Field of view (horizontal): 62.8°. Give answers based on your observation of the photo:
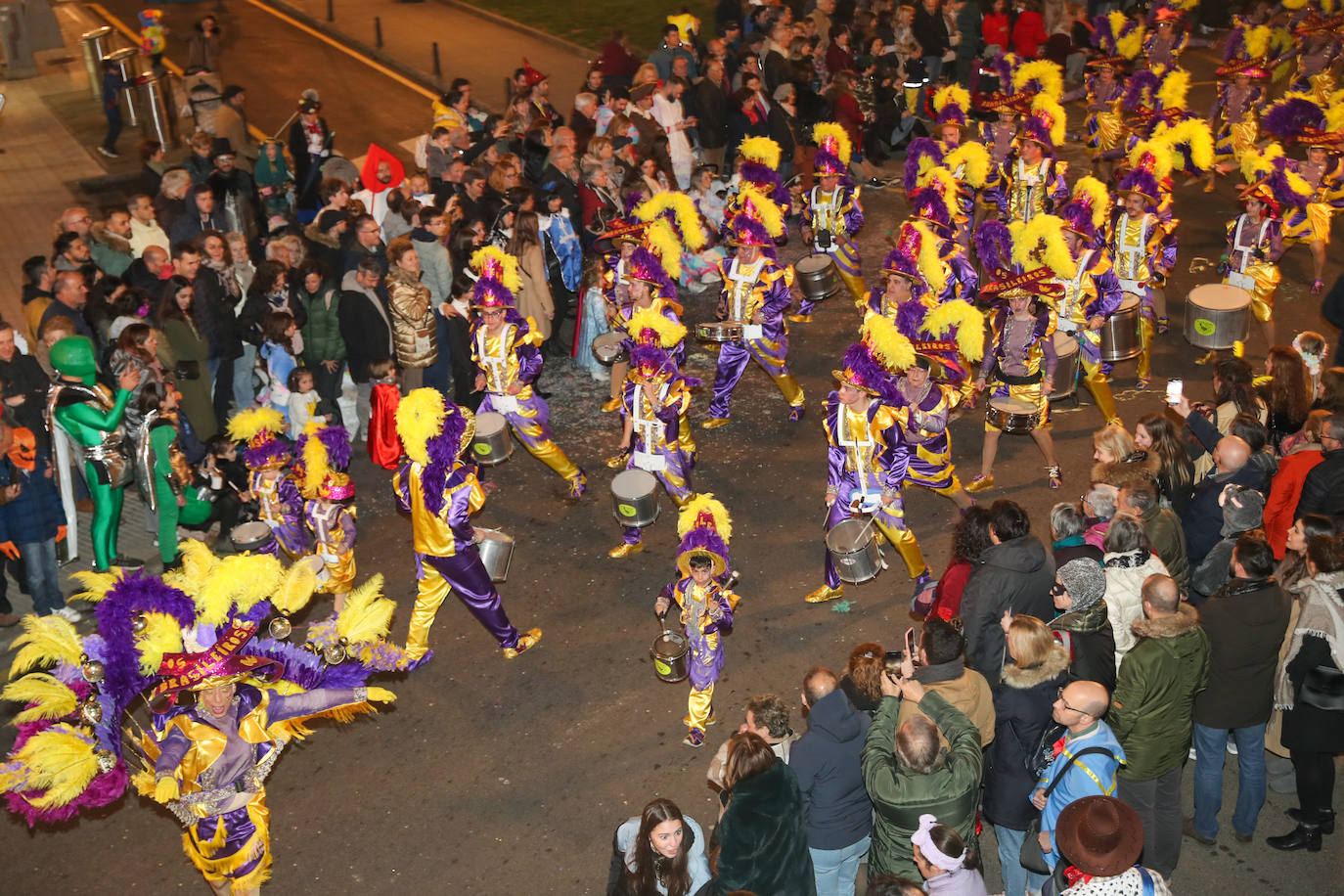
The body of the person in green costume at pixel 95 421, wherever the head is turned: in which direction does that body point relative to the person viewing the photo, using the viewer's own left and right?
facing to the right of the viewer

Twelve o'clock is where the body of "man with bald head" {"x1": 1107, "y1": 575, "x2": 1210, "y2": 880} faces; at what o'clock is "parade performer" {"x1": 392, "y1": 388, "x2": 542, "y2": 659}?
The parade performer is roughly at 10 o'clock from the man with bald head.

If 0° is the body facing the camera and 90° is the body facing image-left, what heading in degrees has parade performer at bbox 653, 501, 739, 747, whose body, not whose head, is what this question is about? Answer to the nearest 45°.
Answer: approximately 0°

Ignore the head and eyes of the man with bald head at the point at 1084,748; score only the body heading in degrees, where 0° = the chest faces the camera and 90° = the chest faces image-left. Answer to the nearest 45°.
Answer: approximately 90°

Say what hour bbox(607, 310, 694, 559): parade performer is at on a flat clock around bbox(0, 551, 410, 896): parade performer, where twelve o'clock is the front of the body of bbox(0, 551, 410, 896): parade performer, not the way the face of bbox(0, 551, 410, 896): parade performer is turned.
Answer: bbox(607, 310, 694, 559): parade performer is roughly at 8 o'clock from bbox(0, 551, 410, 896): parade performer.

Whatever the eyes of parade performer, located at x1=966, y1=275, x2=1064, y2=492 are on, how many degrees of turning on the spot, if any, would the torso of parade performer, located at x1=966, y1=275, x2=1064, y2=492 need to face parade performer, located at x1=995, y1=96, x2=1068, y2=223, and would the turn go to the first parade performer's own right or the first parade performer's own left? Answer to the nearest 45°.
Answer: approximately 180°

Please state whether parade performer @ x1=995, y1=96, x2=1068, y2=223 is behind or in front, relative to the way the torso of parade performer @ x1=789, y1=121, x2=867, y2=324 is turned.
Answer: behind

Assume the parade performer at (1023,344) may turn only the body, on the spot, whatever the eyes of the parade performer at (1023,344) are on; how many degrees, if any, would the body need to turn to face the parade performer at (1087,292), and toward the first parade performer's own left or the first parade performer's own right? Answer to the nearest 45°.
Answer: approximately 180°

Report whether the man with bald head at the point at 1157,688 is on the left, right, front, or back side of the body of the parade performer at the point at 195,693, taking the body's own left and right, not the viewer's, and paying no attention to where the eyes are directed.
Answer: left
